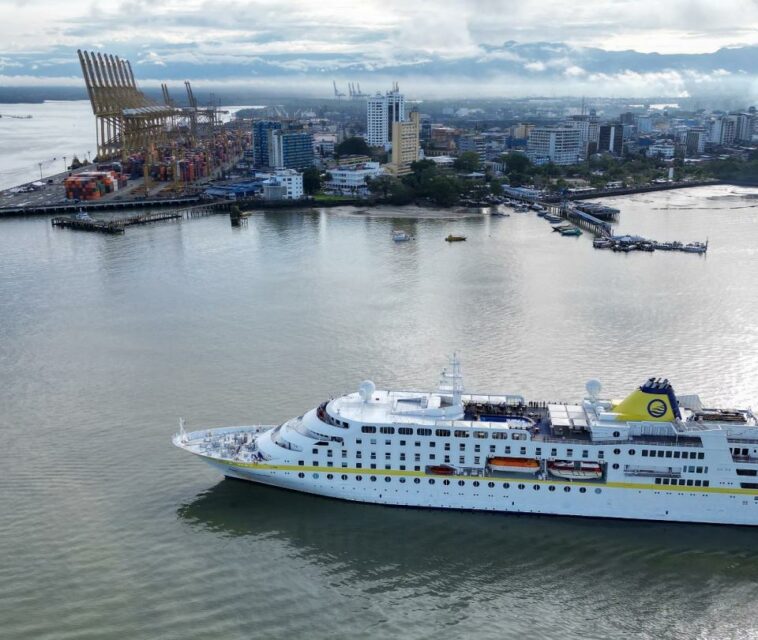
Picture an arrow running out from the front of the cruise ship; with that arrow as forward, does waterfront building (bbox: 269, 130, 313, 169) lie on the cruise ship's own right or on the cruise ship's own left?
on the cruise ship's own right

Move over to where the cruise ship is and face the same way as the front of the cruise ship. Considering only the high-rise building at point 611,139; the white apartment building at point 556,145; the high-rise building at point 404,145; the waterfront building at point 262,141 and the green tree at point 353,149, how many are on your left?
0

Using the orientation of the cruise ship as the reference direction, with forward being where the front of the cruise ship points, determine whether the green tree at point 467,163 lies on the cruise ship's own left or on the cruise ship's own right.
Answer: on the cruise ship's own right

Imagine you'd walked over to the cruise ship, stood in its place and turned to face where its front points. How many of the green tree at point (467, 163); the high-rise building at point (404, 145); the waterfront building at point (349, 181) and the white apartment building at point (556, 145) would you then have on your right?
4

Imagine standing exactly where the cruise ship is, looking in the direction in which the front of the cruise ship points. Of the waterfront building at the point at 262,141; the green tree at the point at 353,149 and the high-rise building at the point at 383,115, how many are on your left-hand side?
0

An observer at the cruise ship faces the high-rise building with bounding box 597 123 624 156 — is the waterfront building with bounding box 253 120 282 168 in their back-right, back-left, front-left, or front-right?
front-left

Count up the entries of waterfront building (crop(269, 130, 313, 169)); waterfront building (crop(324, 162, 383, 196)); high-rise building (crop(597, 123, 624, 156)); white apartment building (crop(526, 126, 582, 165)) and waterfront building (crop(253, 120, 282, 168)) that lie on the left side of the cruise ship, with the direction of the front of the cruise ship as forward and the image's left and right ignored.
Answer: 0

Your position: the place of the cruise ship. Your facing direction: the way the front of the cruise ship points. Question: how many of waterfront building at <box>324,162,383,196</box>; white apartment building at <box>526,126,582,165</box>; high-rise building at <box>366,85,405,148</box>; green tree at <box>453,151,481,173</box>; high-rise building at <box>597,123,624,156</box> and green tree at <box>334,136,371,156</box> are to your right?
6

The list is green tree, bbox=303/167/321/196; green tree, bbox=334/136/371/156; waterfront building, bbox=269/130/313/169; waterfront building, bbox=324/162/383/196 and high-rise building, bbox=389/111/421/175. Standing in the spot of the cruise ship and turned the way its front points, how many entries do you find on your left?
0

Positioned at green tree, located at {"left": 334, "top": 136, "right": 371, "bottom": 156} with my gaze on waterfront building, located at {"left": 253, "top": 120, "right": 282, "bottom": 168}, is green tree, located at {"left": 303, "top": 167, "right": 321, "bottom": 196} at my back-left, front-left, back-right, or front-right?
front-left

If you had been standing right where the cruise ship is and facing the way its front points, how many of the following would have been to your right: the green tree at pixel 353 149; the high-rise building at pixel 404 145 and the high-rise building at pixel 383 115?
3

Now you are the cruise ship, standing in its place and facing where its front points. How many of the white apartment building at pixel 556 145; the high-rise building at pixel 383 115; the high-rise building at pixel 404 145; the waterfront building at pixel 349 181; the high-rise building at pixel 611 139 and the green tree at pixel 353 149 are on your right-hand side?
6

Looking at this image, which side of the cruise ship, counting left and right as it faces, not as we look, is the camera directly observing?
left

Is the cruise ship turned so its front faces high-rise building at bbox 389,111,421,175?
no

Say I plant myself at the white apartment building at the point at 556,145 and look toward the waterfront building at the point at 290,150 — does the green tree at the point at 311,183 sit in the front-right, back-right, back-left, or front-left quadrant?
front-left

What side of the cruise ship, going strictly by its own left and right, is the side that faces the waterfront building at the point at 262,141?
right

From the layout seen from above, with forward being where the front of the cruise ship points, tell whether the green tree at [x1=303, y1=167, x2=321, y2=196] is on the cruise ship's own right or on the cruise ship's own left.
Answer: on the cruise ship's own right

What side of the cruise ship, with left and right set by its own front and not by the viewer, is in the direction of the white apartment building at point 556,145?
right

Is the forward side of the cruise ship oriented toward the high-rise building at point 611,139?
no

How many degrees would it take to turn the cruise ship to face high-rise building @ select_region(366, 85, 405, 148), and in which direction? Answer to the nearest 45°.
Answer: approximately 90° to its right

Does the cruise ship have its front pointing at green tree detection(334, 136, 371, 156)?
no
